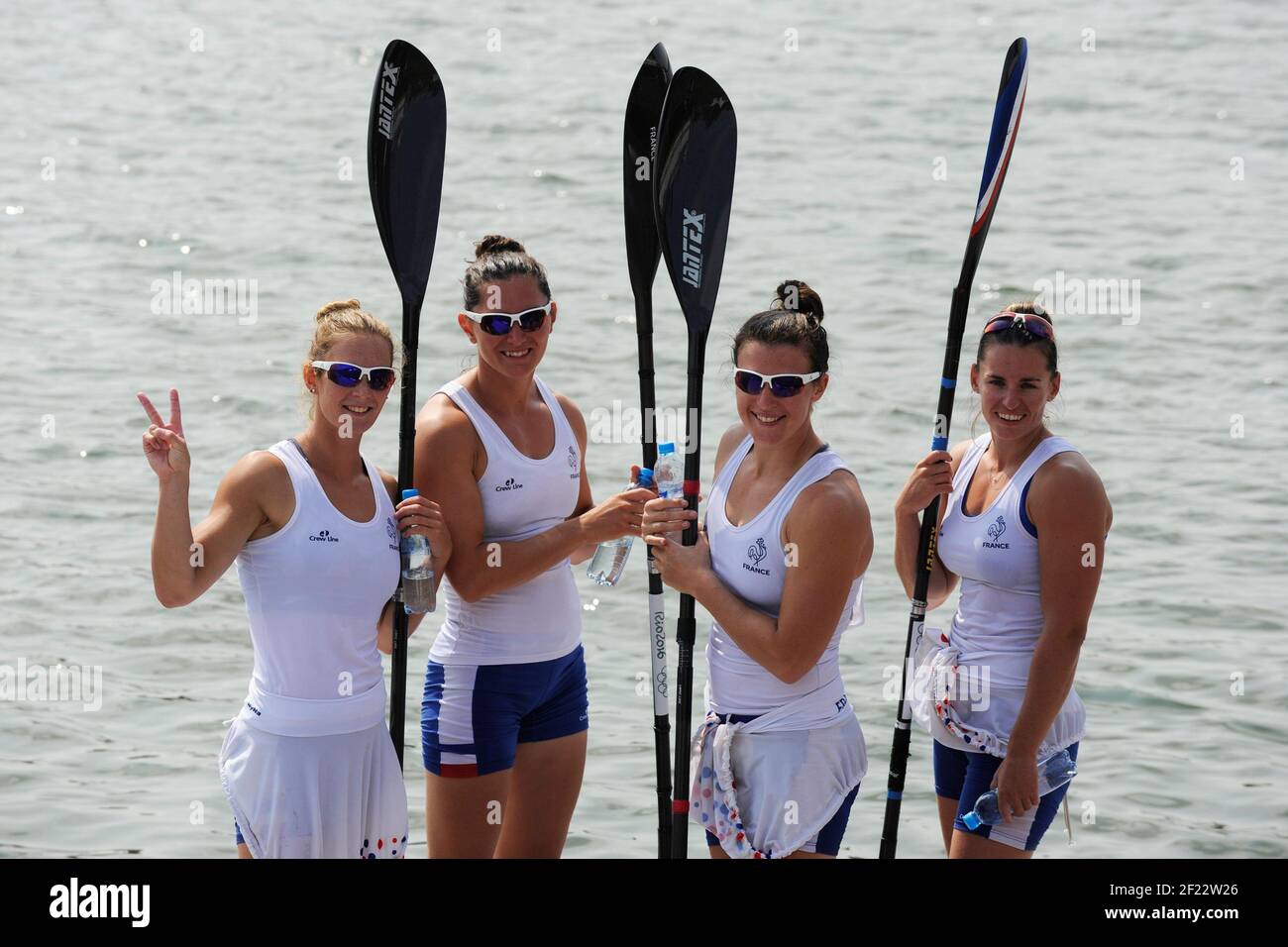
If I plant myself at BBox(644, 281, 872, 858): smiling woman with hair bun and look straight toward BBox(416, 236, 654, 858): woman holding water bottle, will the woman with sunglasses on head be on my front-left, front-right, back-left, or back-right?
back-right

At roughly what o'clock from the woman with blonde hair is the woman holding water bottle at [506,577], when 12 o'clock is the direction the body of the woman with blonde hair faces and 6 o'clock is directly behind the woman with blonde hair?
The woman holding water bottle is roughly at 9 o'clock from the woman with blonde hair.

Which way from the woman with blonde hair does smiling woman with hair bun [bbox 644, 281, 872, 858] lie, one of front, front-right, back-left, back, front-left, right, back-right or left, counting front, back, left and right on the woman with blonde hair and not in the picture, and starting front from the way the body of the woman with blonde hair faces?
front-left

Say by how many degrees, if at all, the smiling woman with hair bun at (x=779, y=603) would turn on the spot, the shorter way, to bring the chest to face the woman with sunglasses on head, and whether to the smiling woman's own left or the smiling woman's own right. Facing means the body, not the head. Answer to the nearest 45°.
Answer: approximately 135° to the smiling woman's own left
